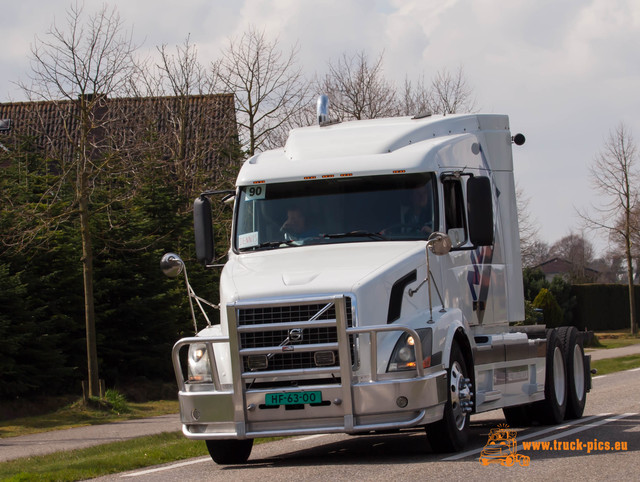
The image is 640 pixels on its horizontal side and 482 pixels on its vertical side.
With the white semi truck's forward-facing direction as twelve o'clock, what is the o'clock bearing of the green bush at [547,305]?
The green bush is roughly at 5 o'clock from the white semi truck.
